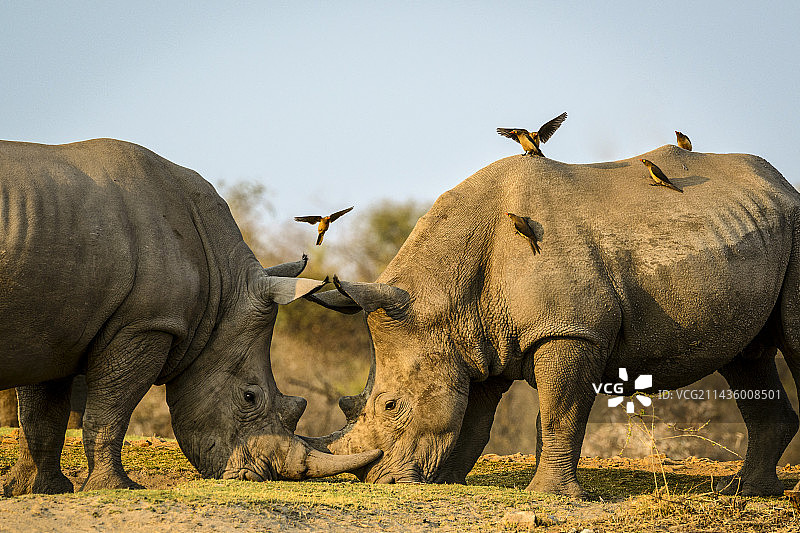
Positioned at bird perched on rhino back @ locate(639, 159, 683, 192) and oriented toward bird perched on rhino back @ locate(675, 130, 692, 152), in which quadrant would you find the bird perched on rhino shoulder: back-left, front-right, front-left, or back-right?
back-left

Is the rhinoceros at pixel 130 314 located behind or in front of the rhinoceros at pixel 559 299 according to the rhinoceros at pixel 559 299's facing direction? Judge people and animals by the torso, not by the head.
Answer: in front

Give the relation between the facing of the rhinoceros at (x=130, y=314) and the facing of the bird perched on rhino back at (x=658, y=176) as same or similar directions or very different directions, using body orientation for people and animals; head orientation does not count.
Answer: very different directions

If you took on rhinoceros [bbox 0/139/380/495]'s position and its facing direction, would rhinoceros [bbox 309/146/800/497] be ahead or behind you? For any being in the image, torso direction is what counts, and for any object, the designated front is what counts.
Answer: ahead

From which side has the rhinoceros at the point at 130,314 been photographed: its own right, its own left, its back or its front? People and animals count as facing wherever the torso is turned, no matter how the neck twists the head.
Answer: right

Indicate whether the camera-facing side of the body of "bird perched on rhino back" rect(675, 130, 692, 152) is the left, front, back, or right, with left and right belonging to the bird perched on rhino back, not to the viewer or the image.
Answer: left

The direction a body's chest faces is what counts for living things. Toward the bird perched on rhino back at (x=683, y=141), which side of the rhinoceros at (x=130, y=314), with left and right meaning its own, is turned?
front

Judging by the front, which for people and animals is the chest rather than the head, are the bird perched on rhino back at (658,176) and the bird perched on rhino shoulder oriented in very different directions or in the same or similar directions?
same or similar directions

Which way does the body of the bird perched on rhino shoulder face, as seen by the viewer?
to the viewer's left

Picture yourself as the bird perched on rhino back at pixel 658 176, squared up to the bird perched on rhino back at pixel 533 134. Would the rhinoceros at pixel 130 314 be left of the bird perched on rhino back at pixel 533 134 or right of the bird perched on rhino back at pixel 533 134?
left

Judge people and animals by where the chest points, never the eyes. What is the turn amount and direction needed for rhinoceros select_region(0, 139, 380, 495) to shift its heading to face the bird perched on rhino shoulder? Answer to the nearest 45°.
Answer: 0° — it already faces it

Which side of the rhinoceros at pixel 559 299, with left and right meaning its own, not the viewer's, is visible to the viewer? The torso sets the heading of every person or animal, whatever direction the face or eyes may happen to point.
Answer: left

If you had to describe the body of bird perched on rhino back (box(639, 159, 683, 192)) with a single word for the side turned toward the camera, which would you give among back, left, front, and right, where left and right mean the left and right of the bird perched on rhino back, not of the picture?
left
